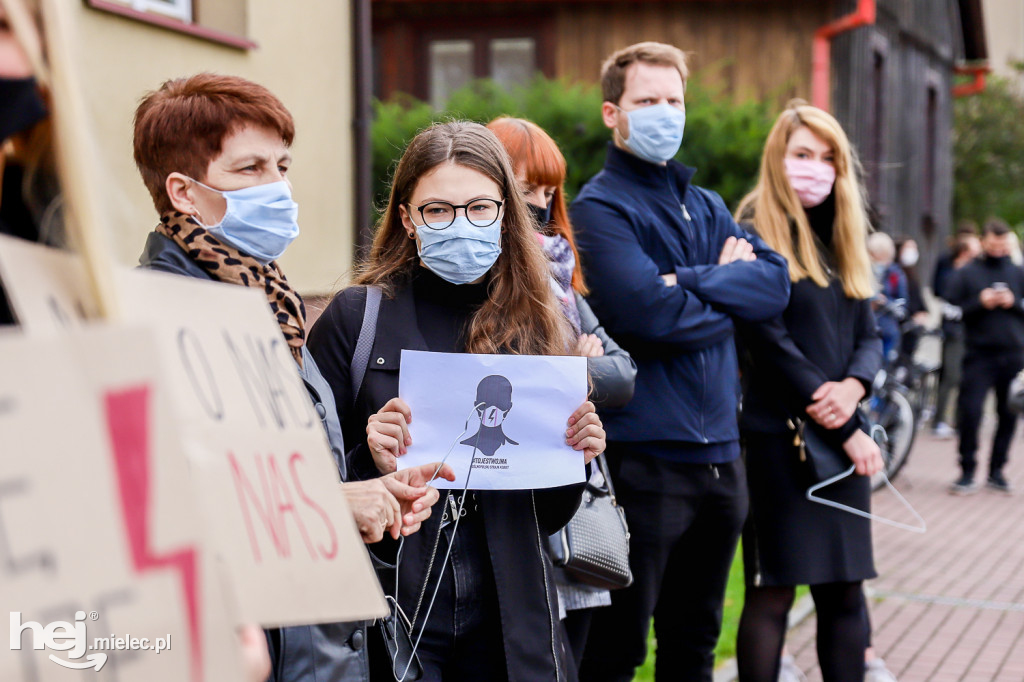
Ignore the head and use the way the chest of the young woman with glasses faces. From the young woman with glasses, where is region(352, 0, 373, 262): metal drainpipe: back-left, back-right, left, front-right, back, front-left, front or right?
back

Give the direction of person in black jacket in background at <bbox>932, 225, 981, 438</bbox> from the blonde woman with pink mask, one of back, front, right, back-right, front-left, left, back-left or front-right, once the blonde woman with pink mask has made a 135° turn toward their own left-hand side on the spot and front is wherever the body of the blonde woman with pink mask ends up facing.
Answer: front

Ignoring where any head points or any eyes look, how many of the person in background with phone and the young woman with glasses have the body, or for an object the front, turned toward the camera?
2

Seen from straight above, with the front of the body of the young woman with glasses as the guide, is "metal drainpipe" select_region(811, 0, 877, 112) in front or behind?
behind

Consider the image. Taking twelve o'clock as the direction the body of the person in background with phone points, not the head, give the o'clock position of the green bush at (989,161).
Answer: The green bush is roughly at 6 o'clock from the person in background with phone.

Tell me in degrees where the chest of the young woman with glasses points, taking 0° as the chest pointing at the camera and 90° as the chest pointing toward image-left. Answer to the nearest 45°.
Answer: approximately 0°

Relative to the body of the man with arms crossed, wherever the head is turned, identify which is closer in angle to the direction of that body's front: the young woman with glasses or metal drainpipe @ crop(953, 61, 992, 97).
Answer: the young woman with glasses

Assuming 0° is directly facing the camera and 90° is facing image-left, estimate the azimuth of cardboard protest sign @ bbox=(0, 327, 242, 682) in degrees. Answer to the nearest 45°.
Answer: approximately 0°
